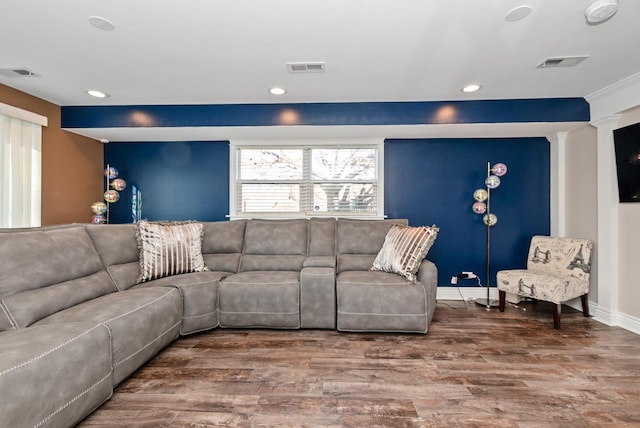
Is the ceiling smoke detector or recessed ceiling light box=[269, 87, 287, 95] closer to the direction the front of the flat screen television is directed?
the recessed ceiling light

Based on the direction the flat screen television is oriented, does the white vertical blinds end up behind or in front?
in front

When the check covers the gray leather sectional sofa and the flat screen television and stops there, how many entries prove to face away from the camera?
0

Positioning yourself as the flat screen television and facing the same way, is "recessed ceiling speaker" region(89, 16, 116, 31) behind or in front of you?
in front

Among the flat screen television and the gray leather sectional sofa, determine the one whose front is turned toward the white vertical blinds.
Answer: the flat screen television

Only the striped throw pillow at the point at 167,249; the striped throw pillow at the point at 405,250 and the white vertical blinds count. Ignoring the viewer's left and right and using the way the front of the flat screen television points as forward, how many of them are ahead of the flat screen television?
3
